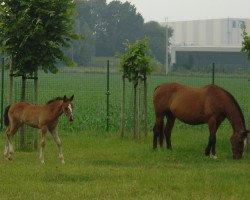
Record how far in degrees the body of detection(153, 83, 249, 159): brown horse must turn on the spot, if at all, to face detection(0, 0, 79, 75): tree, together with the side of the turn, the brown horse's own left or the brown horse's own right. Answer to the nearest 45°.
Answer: approximately 180°

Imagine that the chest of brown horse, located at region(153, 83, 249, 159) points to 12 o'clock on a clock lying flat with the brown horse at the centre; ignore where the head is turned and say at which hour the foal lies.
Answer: The foal is roughly at 5 o'clock from the brown horse.

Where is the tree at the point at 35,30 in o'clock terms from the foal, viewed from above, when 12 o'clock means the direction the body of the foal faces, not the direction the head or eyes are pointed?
The tree is roughly at 9 o'clock from the foal.

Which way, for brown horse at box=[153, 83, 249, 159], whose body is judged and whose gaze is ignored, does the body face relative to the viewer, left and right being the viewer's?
facing to the right of the viewer

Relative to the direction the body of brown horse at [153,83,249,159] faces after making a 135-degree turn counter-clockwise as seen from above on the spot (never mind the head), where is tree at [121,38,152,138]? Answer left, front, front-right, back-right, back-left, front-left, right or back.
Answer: front

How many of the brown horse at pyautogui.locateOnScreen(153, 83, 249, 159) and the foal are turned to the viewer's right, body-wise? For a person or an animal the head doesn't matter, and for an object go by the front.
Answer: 2

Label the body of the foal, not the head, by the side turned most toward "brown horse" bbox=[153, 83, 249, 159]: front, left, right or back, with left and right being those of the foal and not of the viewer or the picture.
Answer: front

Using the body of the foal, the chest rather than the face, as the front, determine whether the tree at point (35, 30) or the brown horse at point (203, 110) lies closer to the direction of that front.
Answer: the brown horse

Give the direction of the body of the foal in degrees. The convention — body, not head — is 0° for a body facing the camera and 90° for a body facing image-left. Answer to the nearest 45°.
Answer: approximately 270°
